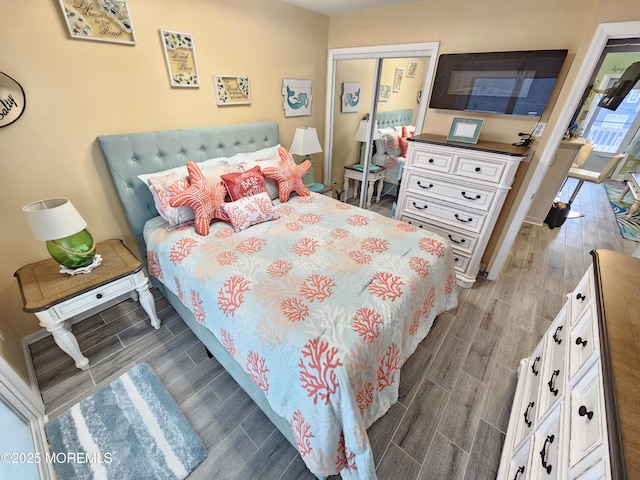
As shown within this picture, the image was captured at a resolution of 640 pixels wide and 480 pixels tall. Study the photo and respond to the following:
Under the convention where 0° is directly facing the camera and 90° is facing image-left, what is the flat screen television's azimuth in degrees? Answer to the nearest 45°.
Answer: approximately 45°

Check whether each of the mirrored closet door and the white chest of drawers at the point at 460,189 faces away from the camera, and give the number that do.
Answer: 0

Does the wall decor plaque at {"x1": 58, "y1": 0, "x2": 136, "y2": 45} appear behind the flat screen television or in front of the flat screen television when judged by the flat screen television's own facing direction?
in front

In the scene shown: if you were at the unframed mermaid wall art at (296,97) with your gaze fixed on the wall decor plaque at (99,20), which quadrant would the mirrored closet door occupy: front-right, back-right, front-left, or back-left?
back-left

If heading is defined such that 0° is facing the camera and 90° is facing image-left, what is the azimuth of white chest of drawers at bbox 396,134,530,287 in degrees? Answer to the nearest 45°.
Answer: approximately 45°

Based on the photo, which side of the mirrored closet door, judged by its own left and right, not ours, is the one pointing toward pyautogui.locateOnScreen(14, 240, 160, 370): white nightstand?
front

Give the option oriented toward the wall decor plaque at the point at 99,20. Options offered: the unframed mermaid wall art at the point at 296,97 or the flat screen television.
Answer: the flat screen television

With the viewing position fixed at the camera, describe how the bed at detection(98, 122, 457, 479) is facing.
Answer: facing the viewer and to the right of the viewer

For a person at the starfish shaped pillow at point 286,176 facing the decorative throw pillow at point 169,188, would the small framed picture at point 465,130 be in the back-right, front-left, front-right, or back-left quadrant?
back-left

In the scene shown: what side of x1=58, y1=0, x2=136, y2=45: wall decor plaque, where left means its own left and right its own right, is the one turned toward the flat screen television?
front

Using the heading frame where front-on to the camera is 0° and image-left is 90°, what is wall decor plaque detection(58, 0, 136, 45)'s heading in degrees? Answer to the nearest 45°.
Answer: approximately 315°

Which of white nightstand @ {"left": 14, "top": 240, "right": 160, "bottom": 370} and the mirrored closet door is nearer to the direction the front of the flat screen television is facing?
the white nightstand

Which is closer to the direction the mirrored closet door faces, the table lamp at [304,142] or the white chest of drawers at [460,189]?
the table lamp

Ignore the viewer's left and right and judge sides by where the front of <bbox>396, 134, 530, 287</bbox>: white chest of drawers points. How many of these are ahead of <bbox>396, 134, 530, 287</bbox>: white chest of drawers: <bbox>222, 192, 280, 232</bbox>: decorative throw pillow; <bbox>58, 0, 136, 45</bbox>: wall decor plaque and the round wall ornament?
3

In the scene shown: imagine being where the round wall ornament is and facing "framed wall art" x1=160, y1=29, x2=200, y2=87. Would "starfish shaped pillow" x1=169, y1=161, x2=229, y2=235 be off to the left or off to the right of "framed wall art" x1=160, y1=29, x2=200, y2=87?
right
